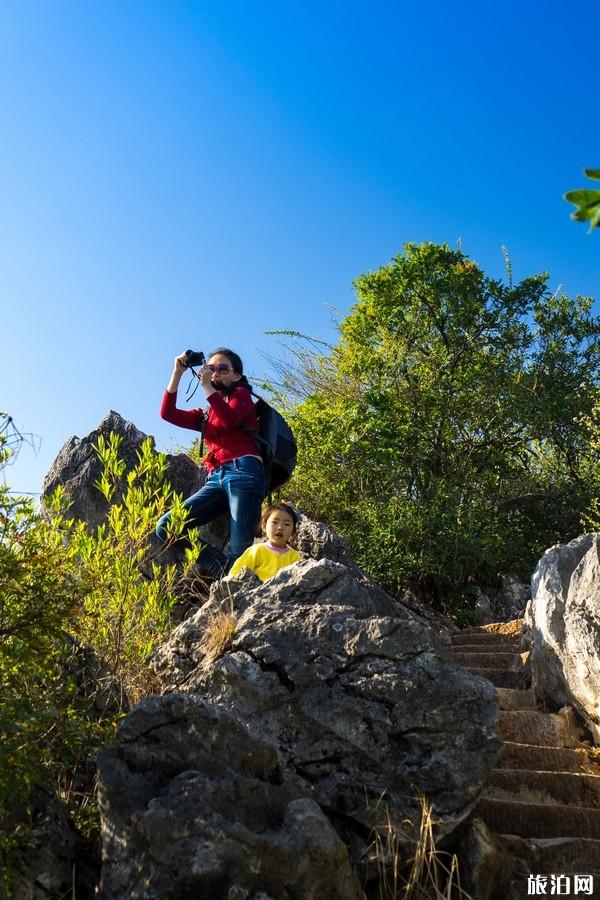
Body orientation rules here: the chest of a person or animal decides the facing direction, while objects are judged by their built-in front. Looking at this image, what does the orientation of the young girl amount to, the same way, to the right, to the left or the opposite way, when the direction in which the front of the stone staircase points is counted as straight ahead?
the same way

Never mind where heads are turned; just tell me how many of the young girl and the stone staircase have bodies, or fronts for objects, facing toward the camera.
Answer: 2

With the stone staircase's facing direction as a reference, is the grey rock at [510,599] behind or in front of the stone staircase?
behind

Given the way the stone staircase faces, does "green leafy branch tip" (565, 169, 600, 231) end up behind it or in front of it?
in front

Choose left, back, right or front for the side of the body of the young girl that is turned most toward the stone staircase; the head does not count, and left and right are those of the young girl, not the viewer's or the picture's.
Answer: left

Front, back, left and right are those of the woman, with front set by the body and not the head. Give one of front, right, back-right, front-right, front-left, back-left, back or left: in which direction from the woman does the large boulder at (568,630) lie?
back-left

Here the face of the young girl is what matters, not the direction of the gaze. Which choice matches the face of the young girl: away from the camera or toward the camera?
toward the camera

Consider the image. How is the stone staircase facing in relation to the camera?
toward the camera

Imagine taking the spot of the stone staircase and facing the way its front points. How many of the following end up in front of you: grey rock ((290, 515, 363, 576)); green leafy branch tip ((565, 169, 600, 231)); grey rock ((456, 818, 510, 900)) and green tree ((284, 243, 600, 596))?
2

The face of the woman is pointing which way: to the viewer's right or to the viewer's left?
to the viewer's left

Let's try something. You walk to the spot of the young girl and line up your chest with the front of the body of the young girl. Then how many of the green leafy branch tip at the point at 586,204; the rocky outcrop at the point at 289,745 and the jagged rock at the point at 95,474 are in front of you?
2

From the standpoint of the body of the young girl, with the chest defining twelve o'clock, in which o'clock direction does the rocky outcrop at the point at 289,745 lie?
The rocky outcrop is roughly at 12 o'clock from the young girl.
